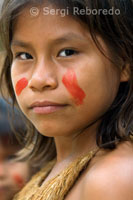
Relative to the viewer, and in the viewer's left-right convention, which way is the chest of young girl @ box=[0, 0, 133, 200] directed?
facing the viewer and to the left of the viewer
